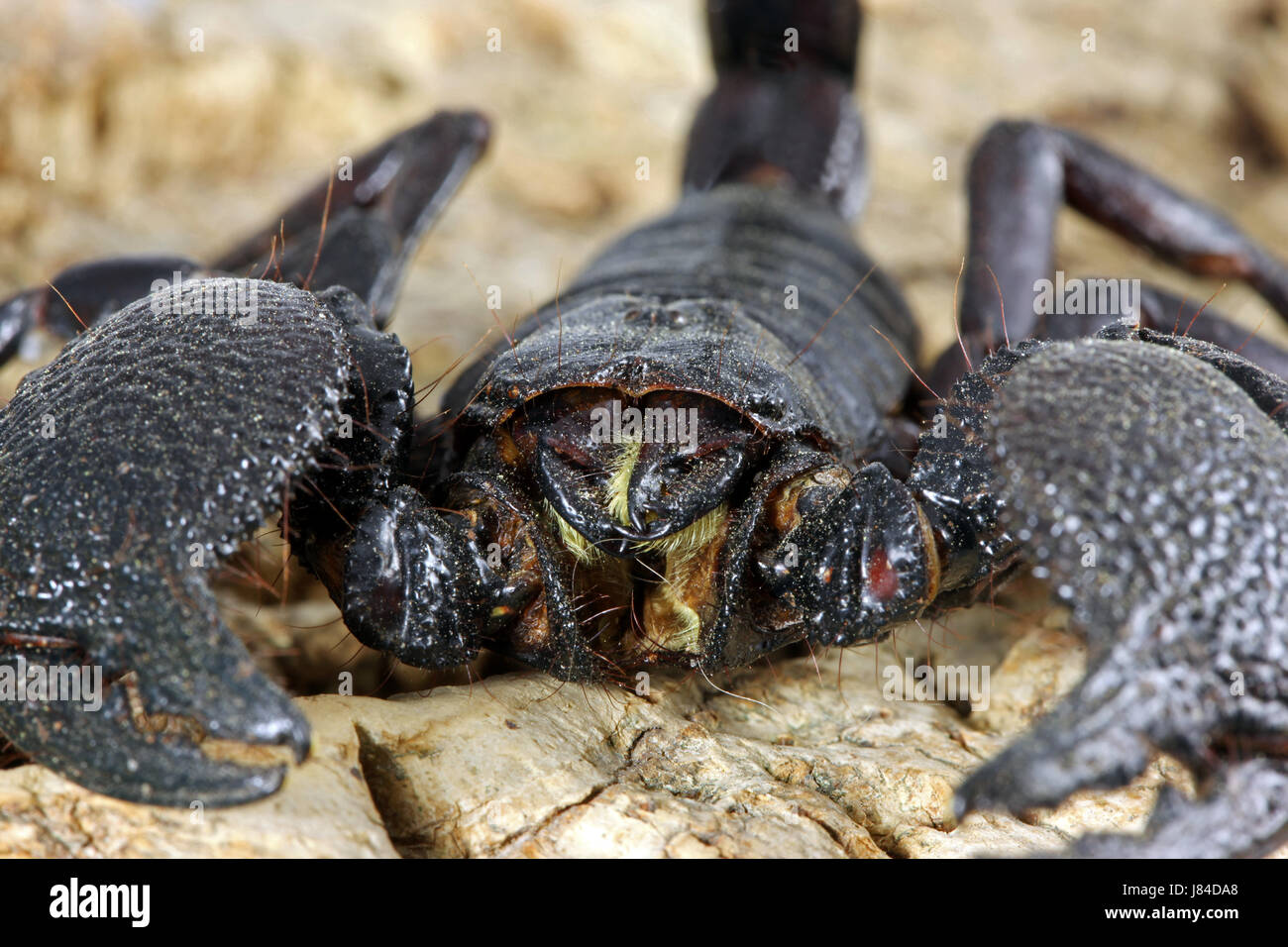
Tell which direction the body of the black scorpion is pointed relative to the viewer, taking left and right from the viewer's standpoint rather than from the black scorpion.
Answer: facing the viewer
